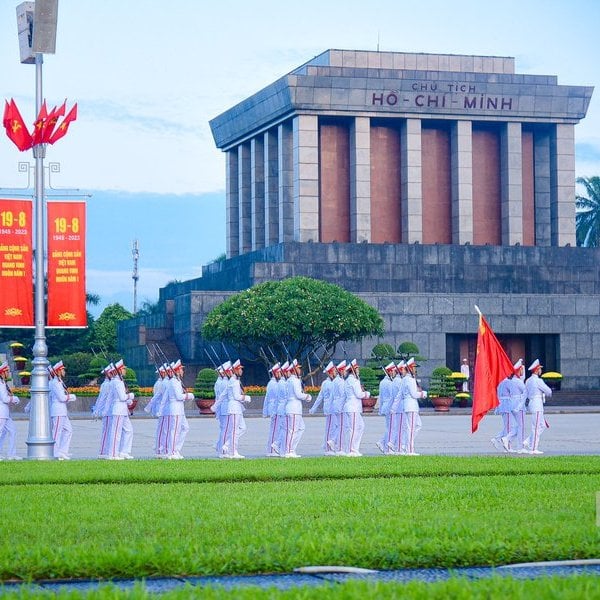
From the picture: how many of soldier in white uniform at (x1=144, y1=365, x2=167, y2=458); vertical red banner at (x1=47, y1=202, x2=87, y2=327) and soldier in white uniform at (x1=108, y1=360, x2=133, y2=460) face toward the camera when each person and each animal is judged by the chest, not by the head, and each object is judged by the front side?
1

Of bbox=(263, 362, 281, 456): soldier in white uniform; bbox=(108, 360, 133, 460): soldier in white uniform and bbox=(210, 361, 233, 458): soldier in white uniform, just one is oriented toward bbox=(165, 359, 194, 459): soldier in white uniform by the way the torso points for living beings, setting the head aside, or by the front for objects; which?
bbox=(108, 360, 133, 460): soldier in white uniform

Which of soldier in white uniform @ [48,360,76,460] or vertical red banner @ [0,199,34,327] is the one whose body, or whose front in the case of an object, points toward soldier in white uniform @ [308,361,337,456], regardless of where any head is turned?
soldier in white uniform @ [48,360,76,460]

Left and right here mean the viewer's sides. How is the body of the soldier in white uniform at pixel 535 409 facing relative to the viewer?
facing to the right of the viewer

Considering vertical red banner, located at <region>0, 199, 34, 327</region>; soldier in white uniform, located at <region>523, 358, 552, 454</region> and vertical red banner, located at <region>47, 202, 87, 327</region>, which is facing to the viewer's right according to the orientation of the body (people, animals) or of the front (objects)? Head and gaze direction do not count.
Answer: the soldier in white uniform

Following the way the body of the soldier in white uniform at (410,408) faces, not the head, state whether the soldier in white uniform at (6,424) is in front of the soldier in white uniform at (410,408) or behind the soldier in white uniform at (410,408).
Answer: behind

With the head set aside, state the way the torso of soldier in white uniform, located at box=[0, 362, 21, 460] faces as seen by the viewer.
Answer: to the viewer's right

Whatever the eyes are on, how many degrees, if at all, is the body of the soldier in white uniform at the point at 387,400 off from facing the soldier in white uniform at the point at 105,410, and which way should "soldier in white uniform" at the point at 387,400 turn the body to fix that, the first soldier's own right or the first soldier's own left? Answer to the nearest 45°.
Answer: approximately 180°
